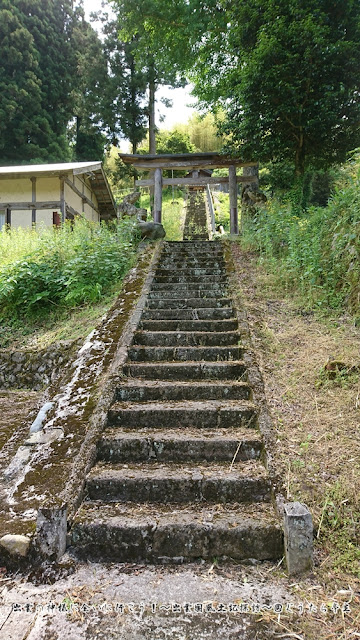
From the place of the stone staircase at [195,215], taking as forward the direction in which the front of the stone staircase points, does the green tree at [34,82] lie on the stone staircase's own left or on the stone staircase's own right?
on the stone staircase's own right

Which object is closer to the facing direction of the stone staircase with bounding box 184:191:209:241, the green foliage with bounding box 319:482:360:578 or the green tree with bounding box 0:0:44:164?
the green foliage

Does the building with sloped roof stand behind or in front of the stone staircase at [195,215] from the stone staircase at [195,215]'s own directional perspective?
in front

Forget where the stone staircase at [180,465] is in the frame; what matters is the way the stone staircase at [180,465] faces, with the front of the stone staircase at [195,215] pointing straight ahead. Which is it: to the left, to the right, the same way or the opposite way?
the same way

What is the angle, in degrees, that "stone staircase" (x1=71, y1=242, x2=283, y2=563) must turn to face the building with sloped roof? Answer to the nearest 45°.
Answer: approximately 135° to its right

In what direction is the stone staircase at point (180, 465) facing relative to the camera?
toward the camera

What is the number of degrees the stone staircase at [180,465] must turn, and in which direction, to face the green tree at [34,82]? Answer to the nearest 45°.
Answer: approximately 135° to its right

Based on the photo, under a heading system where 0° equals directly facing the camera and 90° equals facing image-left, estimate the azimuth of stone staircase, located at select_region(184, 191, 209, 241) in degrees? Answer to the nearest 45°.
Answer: approximately 0°

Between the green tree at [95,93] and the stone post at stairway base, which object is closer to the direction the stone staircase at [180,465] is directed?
the stone post at stairway base

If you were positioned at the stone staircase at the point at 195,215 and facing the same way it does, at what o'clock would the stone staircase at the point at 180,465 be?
the stone staircase at the point at 180,465 is roughly at 12 o'clock from the stone staircase at the point at 195,215.

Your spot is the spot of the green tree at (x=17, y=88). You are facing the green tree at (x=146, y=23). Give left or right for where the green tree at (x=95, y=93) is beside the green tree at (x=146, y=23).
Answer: left

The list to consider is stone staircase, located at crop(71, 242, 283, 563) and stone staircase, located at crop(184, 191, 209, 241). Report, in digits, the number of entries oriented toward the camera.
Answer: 2

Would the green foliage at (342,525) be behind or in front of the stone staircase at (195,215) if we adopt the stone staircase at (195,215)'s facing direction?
in front

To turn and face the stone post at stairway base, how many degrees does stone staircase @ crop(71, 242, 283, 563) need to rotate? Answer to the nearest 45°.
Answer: approximately 45° to its left

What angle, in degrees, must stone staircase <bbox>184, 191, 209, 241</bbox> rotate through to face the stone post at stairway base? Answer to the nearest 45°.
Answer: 0° — it already faces it
